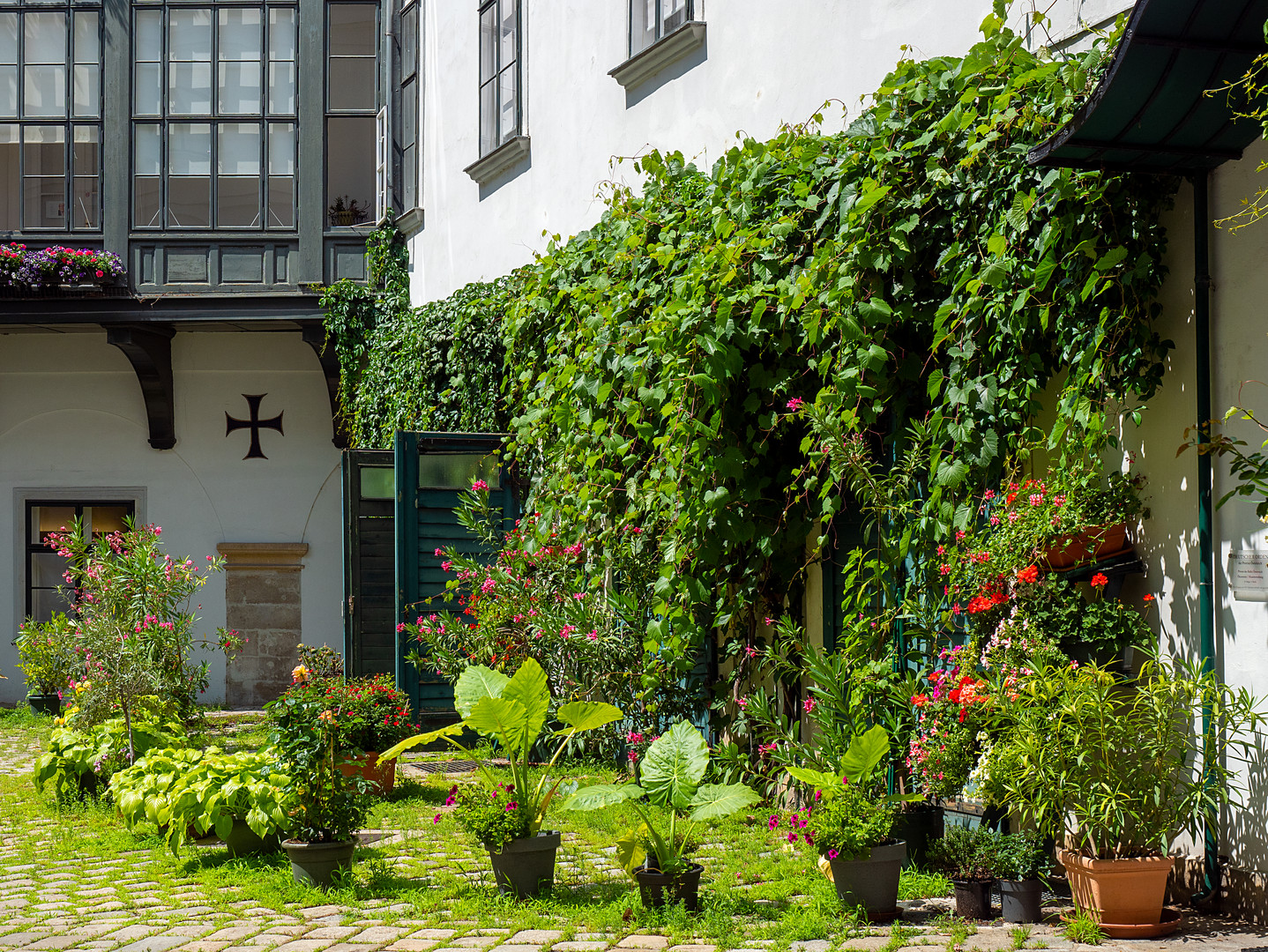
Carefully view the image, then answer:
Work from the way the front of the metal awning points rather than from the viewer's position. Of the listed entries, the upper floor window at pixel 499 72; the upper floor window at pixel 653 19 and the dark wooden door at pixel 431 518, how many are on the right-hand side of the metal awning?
3

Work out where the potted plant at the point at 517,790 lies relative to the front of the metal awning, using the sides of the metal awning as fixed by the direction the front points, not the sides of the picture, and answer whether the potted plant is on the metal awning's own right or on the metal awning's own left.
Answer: on the metal awning's own right

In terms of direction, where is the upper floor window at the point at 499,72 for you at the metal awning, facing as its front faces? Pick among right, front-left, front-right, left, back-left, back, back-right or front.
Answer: right

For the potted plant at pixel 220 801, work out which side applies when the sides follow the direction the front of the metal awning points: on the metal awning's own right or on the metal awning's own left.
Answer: on the metal awning's own right

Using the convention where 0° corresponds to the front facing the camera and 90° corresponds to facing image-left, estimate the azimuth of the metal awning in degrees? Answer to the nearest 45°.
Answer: approximately 45°

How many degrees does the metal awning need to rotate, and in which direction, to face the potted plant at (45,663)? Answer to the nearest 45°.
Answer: approximately 90° to its right

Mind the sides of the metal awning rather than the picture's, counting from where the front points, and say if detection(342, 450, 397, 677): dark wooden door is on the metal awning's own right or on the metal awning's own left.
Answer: on the metal awning's own right

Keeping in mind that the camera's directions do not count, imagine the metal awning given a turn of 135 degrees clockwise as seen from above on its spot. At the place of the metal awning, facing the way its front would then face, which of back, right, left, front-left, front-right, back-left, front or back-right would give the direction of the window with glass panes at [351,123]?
front-left
